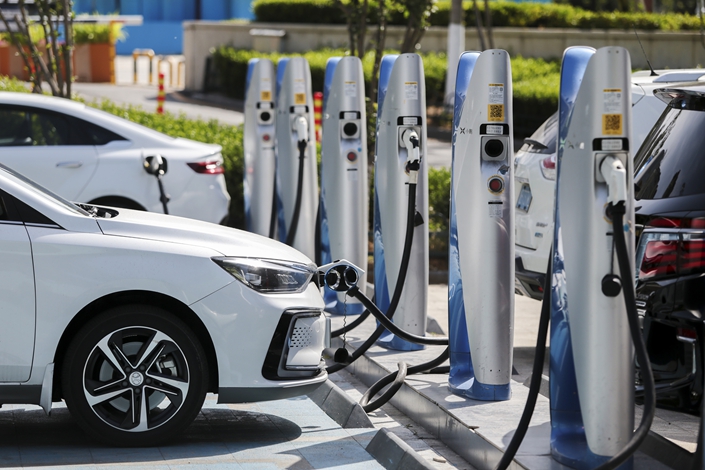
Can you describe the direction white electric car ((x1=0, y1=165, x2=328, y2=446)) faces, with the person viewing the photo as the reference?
facing to the right of the viewer

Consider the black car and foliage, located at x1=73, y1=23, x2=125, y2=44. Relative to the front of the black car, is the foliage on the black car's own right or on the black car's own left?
on the black car's own left

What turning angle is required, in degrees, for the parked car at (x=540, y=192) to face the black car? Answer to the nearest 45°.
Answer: approximately 135° to its right

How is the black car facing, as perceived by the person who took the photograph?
facing away from the viewer and to the right of the viewer

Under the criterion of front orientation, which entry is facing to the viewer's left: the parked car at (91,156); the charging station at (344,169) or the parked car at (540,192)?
the parked car at (91,156)

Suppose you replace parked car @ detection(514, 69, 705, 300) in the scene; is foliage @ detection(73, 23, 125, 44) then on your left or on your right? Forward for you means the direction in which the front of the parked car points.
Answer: on your left

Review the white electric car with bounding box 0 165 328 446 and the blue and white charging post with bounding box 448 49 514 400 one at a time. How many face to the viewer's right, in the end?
1

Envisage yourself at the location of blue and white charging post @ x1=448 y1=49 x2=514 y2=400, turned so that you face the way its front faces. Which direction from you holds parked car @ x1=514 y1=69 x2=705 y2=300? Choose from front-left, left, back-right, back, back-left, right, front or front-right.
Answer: back

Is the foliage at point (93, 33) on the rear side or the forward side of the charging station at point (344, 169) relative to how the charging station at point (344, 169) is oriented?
on the rear side
